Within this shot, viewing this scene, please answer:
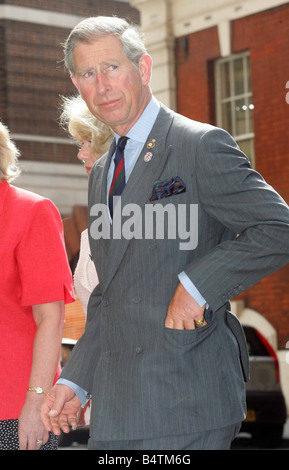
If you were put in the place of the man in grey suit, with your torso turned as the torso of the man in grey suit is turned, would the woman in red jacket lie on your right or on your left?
on your right

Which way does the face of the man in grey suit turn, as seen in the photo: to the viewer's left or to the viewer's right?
to the viewer's left
